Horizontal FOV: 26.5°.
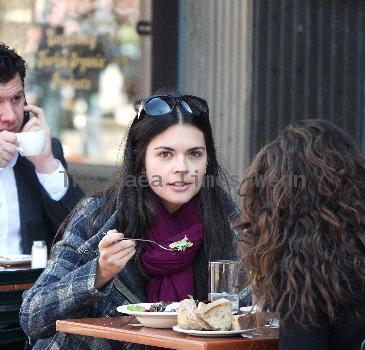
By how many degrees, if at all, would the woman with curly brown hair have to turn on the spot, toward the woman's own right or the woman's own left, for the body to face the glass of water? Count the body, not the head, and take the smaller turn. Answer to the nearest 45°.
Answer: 0° — they already face it

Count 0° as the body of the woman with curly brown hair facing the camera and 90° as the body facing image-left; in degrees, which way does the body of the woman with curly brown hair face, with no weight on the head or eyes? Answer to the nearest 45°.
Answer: approximately 135°

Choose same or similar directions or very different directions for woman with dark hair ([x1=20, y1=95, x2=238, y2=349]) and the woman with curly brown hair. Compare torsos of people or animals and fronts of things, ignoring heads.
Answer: very different directions

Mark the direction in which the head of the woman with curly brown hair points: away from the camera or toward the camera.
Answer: away from the camera

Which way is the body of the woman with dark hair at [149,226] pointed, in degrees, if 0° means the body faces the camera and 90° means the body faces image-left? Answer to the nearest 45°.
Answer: approximately 315°

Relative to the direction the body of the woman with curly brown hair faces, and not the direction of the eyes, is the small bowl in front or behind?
in front

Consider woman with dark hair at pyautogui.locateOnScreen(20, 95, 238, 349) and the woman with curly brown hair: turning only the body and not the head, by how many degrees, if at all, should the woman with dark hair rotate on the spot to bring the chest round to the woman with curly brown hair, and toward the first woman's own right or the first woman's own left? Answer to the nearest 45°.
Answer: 0° — they already face them

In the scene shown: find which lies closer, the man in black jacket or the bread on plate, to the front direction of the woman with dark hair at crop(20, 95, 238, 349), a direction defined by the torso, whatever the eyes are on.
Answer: the bread on plate

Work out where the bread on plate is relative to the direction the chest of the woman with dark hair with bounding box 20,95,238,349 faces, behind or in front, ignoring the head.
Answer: in front
